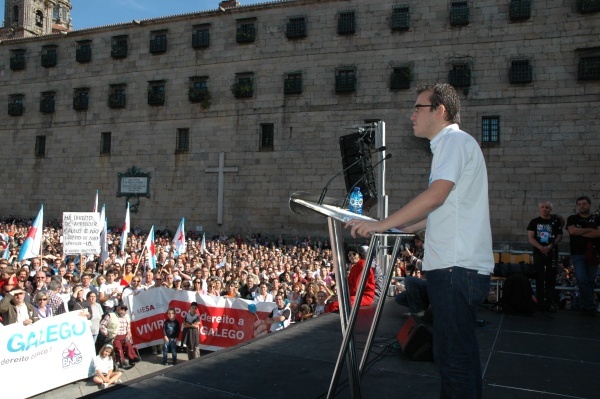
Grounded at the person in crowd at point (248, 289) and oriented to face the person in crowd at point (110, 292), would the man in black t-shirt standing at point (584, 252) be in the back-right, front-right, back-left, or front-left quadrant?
back-left

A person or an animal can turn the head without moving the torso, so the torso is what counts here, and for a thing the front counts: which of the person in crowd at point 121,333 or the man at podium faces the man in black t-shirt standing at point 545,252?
the person in crowd

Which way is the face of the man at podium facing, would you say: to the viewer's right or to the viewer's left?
to the viewer's left

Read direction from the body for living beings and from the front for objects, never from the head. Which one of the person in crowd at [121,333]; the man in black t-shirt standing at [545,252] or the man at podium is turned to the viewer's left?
the man at podium

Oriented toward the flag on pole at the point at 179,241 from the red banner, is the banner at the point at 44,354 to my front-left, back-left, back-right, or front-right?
back-left

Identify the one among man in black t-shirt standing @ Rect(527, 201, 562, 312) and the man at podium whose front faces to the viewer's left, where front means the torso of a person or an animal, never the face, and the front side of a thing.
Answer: the man at podium

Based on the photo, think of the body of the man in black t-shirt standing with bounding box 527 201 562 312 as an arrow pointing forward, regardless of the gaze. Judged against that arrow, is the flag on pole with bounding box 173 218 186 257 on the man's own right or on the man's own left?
on the man's own right

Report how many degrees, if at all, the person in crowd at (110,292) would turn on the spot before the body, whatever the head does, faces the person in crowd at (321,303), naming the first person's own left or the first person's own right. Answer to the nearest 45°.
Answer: approximately 45° to the first person's own left

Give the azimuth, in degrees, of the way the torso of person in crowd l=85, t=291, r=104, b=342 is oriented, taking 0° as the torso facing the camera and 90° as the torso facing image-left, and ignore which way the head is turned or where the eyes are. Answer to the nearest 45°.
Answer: approximately 315°

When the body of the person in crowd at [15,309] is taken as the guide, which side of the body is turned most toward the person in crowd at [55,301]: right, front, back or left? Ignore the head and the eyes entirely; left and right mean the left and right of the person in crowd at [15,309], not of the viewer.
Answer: left

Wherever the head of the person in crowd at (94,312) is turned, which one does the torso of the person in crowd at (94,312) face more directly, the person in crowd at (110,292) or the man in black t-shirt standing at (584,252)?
the man in black t-shirt standing

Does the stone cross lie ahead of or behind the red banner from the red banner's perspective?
behind

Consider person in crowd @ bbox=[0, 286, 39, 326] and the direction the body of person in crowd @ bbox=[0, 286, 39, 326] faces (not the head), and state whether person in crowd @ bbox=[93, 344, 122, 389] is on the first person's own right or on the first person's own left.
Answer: on the first person's own left

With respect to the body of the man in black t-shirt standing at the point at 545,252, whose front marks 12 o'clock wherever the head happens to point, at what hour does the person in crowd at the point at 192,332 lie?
The person in crowd is roughly at 3 o'clock from the man in black t-shirt standing.

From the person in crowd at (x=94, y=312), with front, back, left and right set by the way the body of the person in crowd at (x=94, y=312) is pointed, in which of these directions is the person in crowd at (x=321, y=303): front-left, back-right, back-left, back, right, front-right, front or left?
front-left

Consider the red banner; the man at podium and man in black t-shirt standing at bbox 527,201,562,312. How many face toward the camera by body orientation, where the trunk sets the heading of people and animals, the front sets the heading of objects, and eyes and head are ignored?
2
